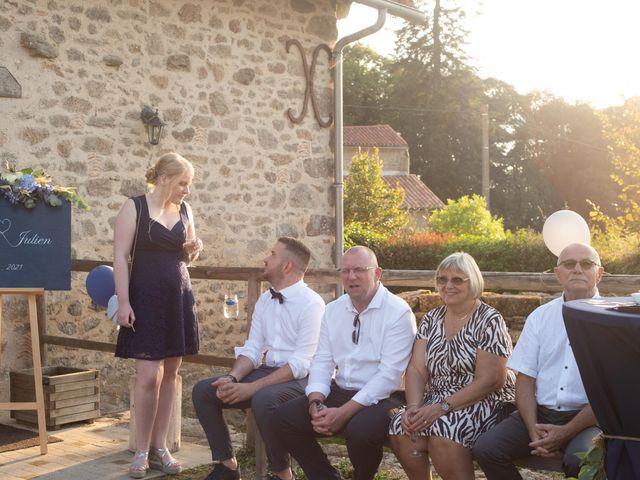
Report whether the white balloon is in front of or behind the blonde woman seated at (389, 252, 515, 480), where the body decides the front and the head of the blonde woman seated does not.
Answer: behind

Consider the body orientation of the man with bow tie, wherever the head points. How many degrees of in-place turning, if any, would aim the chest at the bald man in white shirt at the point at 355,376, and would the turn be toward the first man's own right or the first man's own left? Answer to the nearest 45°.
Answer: approximately 90° to the first man's own left

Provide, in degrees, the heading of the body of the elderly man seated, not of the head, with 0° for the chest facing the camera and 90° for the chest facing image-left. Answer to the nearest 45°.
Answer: approximately 45°

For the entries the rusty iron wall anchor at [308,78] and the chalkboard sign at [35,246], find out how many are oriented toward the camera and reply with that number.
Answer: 2

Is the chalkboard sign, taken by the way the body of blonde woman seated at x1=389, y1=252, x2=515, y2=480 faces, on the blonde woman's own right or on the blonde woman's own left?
on the blonde woman's own right

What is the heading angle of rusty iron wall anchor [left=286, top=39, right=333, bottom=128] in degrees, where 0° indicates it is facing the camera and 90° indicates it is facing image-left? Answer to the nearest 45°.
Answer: approximately 0°

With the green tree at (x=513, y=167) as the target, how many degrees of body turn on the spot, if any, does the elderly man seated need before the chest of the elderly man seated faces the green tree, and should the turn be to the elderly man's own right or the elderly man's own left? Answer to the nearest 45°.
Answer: approximately 135° to the elderly man's own right

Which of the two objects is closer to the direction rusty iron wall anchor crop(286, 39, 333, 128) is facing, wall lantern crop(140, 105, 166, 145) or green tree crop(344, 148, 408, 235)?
the wall lantern

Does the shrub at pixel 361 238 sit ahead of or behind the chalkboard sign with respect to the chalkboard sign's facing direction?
behind

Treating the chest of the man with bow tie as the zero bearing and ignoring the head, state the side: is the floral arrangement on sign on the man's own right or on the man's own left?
on the man's own right

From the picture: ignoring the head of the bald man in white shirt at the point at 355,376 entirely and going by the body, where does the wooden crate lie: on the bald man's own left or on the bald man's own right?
on the bald man's own right
